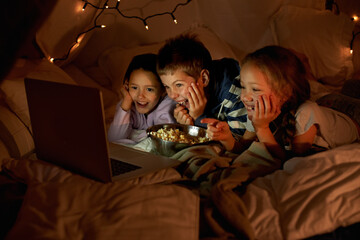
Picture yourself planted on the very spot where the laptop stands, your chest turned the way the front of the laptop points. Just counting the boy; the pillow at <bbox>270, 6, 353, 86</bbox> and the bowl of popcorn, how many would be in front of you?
3

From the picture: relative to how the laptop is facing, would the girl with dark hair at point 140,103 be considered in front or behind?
in front

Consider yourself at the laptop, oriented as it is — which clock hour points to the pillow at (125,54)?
The pillow is roughly at 11 o'clock from the laptop.

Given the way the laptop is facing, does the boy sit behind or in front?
in front

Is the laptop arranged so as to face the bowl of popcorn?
yes

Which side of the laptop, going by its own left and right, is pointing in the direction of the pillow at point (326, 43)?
front

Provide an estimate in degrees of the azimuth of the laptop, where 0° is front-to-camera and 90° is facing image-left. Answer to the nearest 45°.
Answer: approximately 225°
